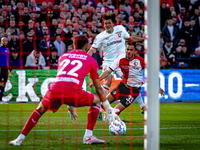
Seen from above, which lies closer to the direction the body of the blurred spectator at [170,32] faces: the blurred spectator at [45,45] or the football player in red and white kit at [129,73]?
the football player in red and white kit

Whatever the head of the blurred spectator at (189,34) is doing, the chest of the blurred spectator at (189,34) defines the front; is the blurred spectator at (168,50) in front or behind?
in front

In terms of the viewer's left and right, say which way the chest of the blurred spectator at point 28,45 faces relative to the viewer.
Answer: facing the viewer

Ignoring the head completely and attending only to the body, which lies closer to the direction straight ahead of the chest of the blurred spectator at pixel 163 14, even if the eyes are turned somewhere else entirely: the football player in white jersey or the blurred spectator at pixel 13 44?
the football player in white jersey

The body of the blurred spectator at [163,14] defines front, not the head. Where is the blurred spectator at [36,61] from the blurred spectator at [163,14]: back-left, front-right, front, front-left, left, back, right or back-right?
front-right

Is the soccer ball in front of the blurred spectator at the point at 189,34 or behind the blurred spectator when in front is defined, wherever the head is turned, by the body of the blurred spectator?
in front

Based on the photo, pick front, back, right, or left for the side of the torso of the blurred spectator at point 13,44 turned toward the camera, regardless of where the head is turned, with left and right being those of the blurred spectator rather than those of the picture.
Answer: front

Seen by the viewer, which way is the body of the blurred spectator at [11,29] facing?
toward the camera

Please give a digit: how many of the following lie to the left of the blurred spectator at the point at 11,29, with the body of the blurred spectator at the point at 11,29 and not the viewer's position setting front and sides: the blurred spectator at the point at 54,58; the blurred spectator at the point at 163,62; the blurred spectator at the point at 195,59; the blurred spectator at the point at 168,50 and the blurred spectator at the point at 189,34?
5
